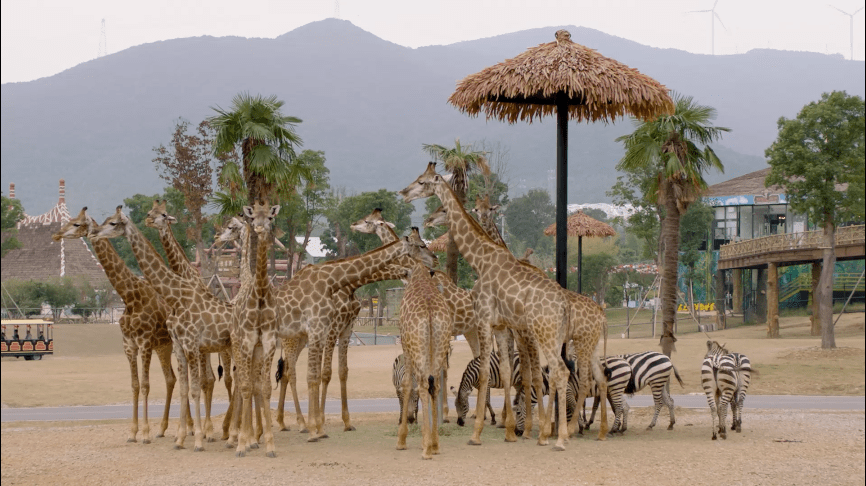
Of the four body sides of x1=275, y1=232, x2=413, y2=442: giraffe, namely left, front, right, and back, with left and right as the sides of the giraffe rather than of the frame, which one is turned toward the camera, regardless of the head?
right

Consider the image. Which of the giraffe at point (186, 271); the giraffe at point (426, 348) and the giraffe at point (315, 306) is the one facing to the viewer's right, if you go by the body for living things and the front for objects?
the giraffe at point (315, 306)

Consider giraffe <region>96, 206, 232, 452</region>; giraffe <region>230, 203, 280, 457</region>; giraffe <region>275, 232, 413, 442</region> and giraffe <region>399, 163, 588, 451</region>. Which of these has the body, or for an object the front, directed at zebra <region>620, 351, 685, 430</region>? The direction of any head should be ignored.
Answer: giraffe <region>275, 232, 413, 442</region>

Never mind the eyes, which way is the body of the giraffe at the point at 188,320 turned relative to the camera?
to the viewer's left

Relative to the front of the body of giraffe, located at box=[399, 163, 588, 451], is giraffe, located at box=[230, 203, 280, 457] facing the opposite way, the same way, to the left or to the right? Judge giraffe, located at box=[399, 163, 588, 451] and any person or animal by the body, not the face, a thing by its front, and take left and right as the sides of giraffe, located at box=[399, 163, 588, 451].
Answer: to the left

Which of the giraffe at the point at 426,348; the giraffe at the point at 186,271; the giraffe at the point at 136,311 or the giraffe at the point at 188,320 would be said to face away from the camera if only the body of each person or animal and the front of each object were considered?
the giraffe at the point at 426,348

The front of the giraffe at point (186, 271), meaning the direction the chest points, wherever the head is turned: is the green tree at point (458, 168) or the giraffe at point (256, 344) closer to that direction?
the giraffe

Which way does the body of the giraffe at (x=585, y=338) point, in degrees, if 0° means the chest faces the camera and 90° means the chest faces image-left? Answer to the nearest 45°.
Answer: approximately 90°

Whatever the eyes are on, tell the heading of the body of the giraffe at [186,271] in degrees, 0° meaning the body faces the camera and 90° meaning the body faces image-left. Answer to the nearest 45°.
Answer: approximately 45°

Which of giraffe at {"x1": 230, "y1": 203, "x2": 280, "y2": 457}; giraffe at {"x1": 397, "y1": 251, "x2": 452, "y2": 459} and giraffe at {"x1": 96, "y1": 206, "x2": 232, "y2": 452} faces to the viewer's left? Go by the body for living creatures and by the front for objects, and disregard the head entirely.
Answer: giraffe at {"x1": 96, "y1": 206, "x2": 232, "y2": 452}

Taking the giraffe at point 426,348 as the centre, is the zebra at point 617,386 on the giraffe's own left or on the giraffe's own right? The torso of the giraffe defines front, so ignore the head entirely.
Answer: on the giraffe's own right

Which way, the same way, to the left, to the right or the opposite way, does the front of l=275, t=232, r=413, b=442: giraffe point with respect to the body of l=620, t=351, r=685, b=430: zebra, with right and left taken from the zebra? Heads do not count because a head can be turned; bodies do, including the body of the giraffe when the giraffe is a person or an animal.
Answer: the opposite way

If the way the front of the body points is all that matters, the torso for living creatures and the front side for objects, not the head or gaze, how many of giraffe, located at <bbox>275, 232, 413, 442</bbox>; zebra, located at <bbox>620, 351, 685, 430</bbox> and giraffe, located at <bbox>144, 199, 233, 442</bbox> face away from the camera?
0
